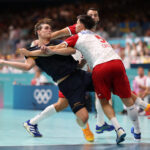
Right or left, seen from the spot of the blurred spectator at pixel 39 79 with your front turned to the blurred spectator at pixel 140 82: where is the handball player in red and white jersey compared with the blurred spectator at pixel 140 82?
right

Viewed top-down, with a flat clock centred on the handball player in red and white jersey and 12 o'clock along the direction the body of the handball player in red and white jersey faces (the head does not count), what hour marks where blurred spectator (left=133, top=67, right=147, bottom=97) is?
The blurred spectator is roughly at 2 o'clock from the handball player in red and white jersey.

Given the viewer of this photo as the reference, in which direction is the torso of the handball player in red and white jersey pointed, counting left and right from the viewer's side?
facing away from the viewer and to the left of the viewer

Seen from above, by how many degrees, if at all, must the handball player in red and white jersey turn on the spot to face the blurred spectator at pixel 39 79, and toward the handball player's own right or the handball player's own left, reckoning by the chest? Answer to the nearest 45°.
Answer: approximately 45° to the handball player's own right
